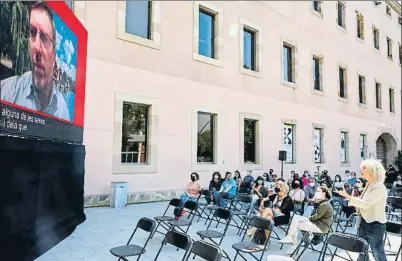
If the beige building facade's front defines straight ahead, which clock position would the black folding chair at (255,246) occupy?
The black folding chair is roughly at 1 o'clock from the beige building facade.

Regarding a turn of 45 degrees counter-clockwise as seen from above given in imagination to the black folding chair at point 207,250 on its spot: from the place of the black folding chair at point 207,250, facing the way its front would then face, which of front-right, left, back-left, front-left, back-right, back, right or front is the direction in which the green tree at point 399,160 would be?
back-left

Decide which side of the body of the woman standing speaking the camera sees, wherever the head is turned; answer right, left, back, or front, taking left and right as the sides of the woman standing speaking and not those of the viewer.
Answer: left

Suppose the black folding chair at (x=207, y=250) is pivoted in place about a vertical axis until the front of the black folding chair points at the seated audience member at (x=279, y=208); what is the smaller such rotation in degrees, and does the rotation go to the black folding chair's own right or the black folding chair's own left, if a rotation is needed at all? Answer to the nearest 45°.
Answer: approximately 180°

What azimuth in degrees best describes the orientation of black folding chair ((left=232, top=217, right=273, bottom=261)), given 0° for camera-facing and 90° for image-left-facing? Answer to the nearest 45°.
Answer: approximately 45°

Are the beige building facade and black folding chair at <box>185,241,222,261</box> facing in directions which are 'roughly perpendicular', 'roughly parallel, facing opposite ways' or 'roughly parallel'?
roughly perpendicular

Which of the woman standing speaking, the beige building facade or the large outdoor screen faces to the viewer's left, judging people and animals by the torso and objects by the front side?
the woman standing speaking

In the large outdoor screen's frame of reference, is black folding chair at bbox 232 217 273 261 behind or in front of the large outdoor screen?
in front

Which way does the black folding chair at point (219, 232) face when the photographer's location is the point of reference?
facing the viewer and to the left of the viewer

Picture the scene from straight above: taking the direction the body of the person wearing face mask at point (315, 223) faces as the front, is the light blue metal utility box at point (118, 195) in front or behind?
in front

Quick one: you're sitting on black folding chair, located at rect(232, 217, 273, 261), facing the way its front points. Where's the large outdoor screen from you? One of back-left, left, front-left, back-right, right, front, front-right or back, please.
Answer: front-right

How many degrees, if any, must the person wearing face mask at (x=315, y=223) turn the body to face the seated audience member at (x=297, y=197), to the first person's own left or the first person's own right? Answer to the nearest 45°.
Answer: approximately 90° to the first person's own right

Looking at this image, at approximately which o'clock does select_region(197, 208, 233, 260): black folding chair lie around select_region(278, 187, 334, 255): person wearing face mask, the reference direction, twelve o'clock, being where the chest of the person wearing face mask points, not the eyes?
The black folding chair is roughly at 11 o'clock from the person wearing face mask.

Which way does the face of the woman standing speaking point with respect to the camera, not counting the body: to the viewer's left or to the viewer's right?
to the viewer's left
